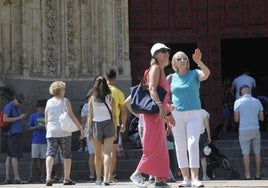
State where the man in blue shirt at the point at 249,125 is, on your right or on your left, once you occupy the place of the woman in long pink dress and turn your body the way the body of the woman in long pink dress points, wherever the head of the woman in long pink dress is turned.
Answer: on your left
